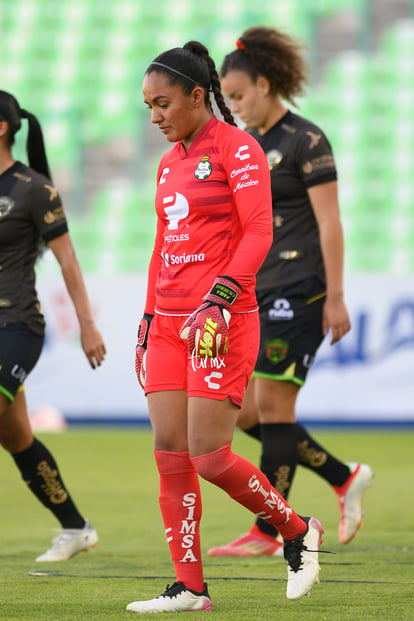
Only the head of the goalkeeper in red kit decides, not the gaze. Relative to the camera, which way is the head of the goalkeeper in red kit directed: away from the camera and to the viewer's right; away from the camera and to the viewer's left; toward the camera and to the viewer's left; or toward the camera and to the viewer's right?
toward the camera and to the viewer's left

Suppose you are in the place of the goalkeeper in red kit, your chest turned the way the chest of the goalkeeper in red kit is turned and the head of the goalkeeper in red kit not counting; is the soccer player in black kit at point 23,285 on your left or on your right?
on your right

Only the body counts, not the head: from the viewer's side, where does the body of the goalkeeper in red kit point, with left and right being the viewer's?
facing the viewer and to the left of the viewer

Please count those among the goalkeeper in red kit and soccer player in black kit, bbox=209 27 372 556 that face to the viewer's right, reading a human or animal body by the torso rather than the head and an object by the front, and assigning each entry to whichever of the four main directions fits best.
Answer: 0
